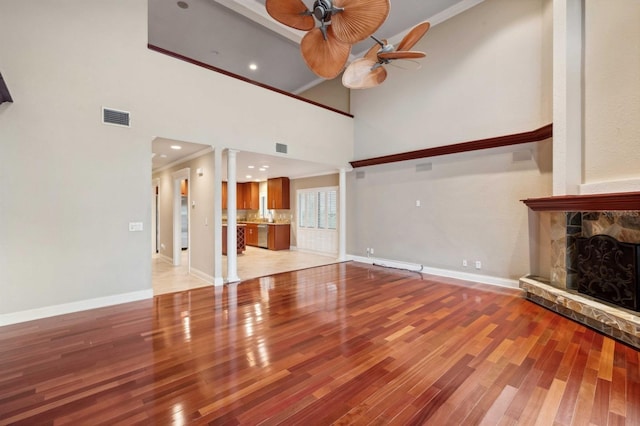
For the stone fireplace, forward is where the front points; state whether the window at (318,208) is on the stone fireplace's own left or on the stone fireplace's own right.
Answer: on the stone fireplace's own right

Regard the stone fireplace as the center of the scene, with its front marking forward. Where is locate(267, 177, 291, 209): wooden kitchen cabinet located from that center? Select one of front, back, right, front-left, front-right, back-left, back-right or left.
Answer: front-right

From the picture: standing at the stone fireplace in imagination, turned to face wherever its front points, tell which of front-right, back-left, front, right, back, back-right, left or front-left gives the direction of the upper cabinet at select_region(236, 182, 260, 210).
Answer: front-right

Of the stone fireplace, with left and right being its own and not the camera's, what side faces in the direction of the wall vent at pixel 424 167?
right

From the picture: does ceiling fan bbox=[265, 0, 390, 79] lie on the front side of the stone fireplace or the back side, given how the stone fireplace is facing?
on the front side

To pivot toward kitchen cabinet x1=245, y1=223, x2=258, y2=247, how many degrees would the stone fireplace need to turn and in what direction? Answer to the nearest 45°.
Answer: approximately 45° to its right

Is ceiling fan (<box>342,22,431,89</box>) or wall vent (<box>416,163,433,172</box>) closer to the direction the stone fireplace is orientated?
the ceiling fan

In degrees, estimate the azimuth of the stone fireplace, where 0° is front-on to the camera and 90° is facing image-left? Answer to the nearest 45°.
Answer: approximately 45°
